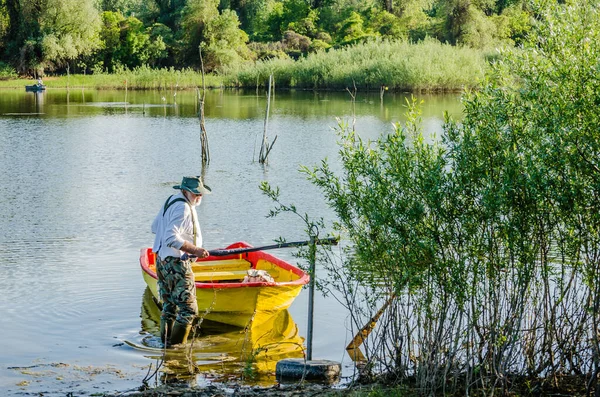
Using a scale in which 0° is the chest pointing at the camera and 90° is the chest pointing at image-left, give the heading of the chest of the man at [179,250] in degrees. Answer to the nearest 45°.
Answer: approximately 270°

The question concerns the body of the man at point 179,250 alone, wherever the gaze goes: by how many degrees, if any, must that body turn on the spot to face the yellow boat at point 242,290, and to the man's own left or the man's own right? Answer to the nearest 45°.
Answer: approximately 45° to the man's own left

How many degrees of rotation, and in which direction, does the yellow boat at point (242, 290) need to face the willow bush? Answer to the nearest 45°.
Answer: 0° — it already faces it

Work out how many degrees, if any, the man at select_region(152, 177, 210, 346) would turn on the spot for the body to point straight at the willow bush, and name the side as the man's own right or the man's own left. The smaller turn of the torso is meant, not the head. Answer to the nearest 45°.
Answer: approximately 45° to the man's own right

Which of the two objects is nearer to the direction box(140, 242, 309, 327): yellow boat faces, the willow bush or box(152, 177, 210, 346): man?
the willow bush

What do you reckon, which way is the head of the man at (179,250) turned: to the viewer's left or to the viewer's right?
to the viewer's right

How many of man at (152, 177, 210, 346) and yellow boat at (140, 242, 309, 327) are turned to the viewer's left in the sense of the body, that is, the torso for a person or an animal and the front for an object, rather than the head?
0

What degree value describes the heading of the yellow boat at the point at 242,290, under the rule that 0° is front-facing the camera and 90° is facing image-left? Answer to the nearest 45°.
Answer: approximately 315°
